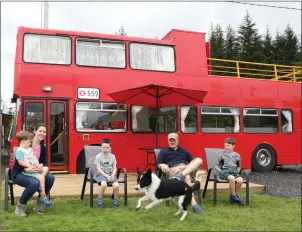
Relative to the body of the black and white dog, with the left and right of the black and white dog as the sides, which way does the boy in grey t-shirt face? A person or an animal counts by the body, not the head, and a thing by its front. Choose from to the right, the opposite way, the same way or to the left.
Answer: to the left

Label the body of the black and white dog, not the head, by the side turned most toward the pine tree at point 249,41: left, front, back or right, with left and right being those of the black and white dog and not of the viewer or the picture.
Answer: right

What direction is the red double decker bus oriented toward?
to the viewer's left

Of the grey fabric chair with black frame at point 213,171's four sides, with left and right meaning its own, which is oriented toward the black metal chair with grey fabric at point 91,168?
right

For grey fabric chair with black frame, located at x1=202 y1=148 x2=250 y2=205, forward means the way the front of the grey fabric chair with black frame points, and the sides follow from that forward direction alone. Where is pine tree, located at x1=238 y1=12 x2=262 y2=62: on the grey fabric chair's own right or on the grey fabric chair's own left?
on the grey fabric chair's own left

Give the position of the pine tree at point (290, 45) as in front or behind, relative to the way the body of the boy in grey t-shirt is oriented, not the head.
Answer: behind

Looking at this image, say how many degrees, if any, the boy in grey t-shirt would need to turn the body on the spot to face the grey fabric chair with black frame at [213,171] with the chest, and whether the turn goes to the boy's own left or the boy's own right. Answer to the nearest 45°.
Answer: approximately 90° to the boy's own left

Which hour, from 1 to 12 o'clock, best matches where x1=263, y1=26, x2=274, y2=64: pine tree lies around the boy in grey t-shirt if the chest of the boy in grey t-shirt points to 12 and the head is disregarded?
The pine tree is roughly at 7 o'clock from the boy in grey t-shirt.

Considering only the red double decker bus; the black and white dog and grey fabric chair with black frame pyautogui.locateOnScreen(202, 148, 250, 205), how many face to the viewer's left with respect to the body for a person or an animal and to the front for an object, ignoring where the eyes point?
2

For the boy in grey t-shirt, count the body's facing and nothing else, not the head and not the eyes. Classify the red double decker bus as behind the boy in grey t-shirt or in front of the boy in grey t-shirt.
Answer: behind

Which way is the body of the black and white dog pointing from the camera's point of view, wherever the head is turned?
to the viewer's left

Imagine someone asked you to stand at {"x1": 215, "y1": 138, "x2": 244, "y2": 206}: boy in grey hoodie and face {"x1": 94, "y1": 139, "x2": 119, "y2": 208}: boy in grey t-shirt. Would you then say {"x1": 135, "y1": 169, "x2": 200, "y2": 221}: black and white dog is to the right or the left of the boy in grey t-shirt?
left

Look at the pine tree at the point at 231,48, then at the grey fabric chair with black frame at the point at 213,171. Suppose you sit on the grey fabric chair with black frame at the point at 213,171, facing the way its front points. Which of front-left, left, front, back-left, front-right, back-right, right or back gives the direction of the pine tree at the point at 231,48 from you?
back-left
